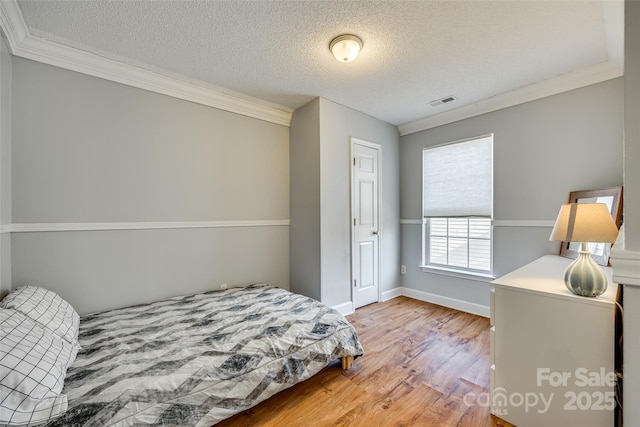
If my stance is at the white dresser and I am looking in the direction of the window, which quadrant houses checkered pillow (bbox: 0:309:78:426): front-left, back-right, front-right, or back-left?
back-left

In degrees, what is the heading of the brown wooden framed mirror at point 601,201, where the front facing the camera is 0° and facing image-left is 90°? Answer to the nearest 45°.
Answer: approximately 45°

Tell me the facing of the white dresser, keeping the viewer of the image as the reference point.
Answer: facing to the left of the viewer

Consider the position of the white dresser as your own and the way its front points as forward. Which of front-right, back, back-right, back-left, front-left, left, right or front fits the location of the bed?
front-left

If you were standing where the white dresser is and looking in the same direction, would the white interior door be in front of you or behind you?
in front

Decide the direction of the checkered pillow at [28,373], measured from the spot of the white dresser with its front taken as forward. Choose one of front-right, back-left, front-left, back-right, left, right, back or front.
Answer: front-left

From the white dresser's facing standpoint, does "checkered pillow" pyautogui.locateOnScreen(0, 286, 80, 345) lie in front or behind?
in front
